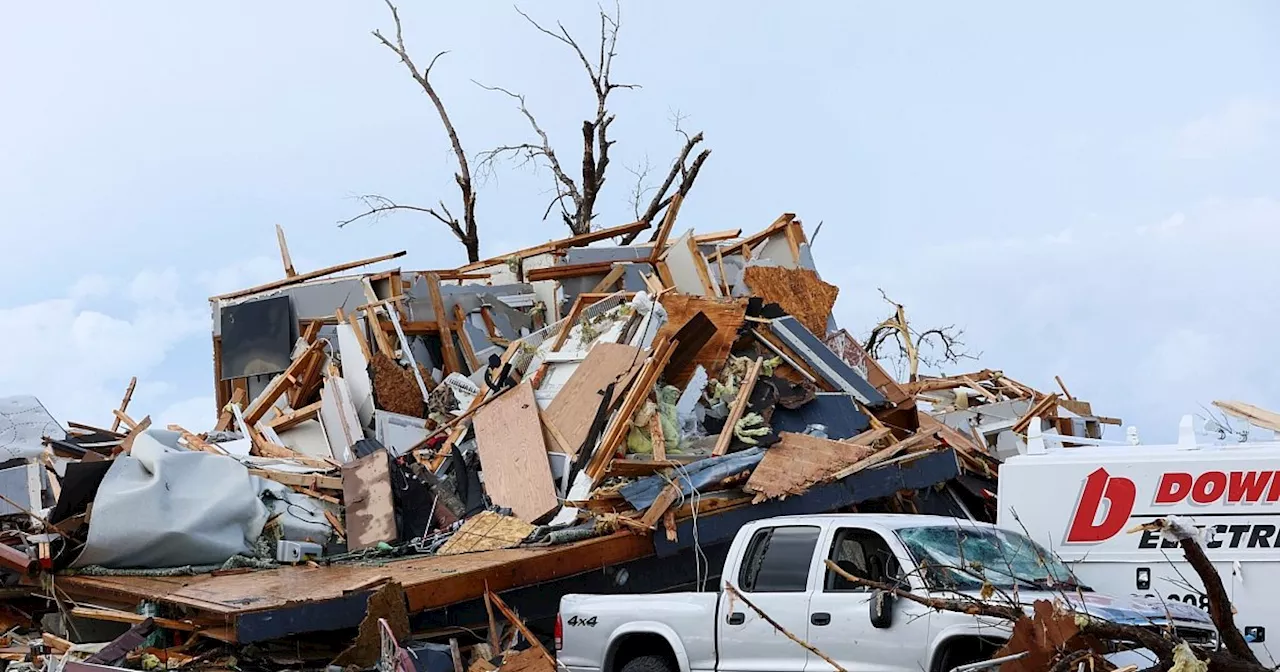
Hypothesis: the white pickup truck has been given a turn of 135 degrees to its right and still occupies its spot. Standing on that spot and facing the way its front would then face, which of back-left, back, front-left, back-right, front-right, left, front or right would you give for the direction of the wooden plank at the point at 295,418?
front-right

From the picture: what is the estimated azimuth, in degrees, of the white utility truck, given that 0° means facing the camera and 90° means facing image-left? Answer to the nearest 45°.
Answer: approximately 270°

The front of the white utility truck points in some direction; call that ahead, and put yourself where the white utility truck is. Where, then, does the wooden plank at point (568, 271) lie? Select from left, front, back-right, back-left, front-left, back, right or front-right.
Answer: back-left

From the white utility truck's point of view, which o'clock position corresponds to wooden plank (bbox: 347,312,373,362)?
The wooden plank is roughly at 7 o'clock from the white utility truck.

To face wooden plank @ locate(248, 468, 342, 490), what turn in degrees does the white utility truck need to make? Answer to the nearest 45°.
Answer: approximately 180°

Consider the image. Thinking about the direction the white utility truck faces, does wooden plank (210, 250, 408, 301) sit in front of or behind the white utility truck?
behind

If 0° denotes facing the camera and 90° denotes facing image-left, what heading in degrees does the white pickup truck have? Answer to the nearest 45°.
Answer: approximately 315°

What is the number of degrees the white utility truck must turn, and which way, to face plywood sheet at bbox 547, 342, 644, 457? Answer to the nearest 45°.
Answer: approximately 135° to its left

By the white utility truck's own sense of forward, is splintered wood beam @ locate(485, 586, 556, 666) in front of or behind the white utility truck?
behind

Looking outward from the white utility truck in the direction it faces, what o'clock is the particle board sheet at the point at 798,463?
The particle board sheet is roughly at 7 o'clock from the white utility truck.

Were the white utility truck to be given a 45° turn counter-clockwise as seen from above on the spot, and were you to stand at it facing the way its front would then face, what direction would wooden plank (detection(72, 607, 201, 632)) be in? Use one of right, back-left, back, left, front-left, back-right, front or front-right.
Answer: back-left

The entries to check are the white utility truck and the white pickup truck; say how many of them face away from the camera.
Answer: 0

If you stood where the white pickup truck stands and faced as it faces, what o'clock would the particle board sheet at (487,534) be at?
The particle board sheet is roughly at 6 o'clock from the white pickup truck.

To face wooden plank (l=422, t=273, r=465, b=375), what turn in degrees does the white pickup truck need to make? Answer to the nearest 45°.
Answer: approximately 180°

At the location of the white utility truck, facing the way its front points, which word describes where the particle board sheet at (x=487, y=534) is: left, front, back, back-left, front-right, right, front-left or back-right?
back
